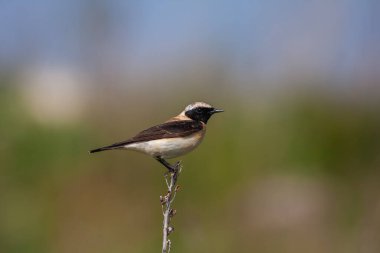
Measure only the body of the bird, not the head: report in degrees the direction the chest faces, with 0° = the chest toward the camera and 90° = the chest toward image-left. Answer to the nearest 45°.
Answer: approximately 270°
